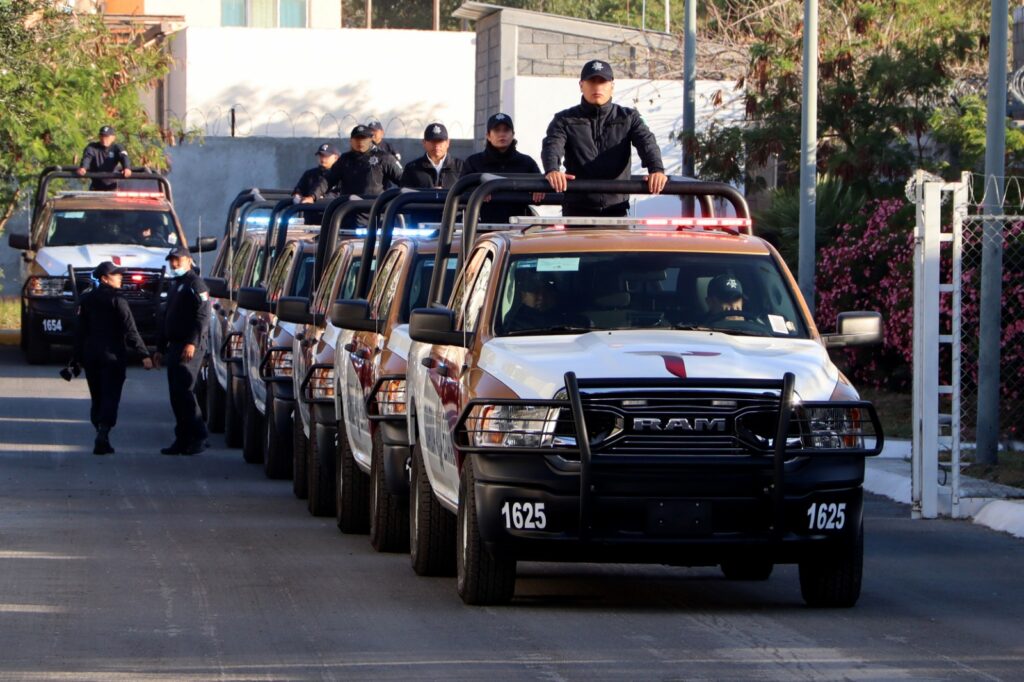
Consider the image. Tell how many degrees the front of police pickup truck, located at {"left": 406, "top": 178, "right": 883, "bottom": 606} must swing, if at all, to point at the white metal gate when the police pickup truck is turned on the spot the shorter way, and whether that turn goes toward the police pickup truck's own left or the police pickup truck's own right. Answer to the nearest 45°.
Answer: approximately 135° to the police pickup truck's own left

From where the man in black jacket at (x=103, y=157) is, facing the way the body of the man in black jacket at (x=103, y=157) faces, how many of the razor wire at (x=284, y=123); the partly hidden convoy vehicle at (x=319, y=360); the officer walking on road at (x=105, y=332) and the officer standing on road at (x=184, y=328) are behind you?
1

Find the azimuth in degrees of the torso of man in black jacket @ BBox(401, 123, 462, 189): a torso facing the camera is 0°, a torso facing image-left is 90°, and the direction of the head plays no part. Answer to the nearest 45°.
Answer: approximately 0°

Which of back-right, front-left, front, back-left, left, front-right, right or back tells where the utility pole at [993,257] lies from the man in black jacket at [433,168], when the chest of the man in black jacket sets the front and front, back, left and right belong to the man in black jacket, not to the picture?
front-left

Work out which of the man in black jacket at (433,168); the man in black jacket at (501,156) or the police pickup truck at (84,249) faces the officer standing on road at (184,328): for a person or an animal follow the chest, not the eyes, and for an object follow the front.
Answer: the police pickup truck

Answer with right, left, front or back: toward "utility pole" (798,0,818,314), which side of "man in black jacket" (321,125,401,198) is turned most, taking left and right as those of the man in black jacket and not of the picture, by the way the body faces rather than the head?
left

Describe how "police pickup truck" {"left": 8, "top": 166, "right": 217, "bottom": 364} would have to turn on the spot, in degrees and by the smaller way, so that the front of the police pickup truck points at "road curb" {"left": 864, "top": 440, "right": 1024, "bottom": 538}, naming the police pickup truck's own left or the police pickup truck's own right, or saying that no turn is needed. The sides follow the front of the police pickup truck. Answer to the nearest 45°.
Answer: approximately 45° to the police pickup truck's own left

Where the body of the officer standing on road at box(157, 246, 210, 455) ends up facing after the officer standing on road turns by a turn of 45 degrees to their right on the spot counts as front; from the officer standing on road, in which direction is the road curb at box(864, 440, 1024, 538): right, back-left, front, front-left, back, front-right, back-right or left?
back-left

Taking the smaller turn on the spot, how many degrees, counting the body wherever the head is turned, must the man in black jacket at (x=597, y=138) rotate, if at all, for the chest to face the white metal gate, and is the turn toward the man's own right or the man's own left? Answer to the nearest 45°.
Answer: approximately 90° to the man's own left
